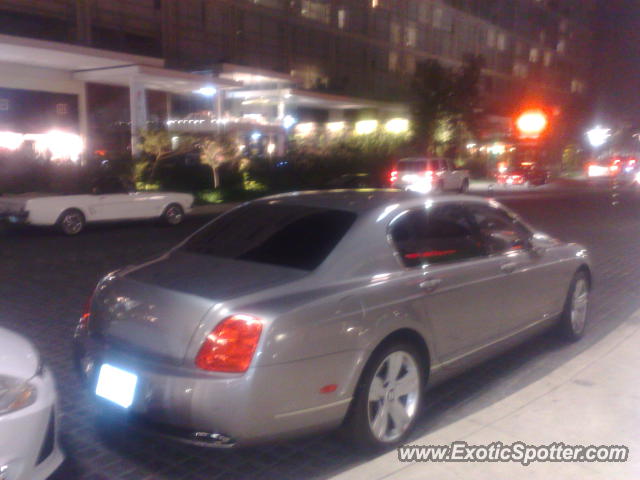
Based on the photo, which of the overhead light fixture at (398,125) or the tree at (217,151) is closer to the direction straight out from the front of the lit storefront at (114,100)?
the tree

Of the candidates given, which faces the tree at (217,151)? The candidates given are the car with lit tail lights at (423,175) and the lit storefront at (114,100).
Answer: the lit storefront

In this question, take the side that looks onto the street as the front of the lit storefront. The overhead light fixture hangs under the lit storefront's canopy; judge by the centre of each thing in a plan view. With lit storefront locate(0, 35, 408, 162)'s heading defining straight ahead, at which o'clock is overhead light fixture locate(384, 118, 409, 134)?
The overhead light fixture is roughly at 9 o'clock from the lit storefront.

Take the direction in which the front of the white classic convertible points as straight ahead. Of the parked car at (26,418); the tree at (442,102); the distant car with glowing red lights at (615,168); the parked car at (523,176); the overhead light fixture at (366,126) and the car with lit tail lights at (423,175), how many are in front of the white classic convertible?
5

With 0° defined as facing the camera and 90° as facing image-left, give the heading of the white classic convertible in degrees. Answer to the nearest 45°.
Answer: approximately 225°

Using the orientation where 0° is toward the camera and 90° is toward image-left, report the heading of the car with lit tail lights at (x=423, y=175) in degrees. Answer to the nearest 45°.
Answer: approximately 225°

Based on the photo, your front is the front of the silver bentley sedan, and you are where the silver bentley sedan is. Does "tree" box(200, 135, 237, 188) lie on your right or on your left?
on your left

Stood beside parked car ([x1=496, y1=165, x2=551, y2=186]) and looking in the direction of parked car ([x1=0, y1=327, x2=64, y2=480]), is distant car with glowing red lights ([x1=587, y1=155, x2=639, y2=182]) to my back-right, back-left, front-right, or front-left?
back-left

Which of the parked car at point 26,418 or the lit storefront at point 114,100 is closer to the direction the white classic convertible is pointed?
the lit storefront

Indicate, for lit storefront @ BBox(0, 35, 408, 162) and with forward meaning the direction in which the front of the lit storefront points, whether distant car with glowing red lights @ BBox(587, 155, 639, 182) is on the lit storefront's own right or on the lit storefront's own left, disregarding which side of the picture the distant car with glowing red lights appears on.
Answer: on the lit storefront's own left

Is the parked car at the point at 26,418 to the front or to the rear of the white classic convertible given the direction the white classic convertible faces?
to the rear

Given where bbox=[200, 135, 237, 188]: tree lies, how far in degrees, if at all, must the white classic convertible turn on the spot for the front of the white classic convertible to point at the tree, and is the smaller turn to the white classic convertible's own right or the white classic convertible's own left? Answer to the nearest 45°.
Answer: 0° — it already faces it

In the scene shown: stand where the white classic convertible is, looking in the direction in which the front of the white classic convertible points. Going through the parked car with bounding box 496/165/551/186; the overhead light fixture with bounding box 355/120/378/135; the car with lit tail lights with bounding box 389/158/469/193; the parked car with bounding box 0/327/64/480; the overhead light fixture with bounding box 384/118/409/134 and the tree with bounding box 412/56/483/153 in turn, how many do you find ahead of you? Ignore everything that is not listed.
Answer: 5
